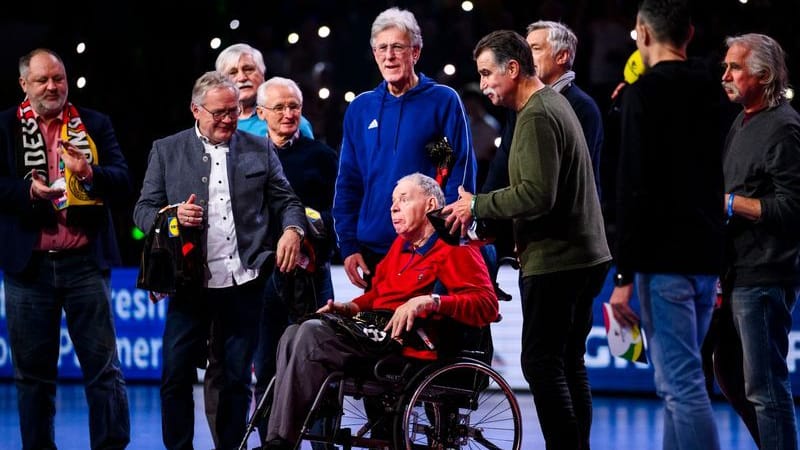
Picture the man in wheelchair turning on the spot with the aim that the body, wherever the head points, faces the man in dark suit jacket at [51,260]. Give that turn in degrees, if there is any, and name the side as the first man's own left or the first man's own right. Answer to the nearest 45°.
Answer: approximately 45° to the first man's own right

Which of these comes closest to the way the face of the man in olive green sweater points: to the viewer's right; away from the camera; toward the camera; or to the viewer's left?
to the viewer's left

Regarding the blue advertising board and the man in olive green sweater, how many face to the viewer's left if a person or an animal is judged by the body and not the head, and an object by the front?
1

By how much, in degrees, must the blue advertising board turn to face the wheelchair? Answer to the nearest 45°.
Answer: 0° — it already faces it

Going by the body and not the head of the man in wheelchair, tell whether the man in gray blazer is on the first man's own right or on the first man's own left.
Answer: on the first man's own right

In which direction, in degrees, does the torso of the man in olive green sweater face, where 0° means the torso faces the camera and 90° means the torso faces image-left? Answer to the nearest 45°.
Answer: approximately 90°

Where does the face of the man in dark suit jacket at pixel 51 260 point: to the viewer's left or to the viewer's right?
to the viewer's right

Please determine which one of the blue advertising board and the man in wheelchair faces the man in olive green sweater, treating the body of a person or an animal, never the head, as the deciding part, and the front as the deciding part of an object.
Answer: the blue advertising board

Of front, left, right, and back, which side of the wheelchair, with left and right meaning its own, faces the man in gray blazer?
right

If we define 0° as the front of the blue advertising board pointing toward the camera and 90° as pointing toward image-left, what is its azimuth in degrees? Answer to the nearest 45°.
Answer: approximately 0°
